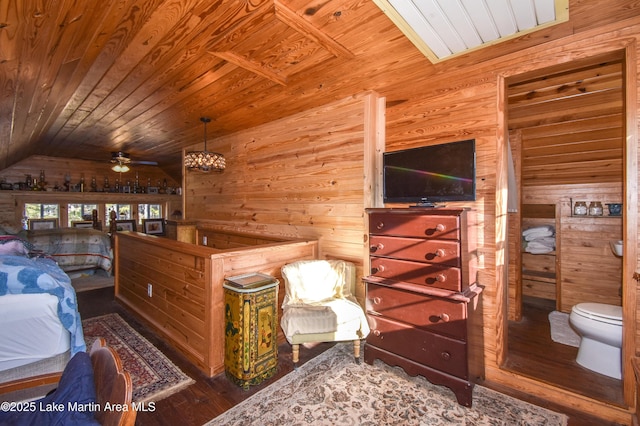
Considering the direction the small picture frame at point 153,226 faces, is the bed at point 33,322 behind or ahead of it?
ahead

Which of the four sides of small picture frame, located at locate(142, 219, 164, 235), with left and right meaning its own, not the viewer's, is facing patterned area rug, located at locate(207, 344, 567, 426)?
front

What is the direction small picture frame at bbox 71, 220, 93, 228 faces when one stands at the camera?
facing the viewer

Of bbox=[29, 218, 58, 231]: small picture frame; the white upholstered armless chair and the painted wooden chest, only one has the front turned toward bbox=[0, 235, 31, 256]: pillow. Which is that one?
the small picture frame

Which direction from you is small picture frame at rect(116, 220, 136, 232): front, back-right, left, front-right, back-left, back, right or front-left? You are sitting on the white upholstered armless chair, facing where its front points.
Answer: back-right

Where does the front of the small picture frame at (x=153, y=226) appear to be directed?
toward the camera

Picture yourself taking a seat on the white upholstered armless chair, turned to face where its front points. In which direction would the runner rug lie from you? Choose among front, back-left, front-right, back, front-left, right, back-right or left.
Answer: right

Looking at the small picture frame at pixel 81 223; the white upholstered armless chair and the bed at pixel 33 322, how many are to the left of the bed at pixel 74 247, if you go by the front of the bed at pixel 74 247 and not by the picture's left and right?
1

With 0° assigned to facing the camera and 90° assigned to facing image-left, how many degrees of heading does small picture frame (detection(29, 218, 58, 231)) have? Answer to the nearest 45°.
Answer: approximately 0°

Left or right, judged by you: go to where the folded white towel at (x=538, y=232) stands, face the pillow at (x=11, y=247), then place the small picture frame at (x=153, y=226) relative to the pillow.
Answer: right

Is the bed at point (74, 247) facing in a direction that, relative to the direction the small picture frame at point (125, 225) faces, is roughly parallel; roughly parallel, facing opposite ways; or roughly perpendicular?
roughly perpendicular

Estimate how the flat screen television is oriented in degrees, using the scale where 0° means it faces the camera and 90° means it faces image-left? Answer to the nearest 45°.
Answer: approximately 45°

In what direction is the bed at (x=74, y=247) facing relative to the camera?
to the viewer's right

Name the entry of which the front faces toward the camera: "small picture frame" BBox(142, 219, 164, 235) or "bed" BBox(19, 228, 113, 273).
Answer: the small picture frame

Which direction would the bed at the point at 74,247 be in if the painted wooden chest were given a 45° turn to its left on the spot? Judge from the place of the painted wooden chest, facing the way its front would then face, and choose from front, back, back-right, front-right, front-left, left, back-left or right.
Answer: back-left

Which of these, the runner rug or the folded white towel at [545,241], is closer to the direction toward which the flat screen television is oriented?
the runner rug

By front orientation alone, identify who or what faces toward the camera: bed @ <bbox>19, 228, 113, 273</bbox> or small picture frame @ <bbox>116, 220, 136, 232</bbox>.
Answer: the small picture frame

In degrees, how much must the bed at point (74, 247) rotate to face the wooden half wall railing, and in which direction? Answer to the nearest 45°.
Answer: approximately 90° to its right

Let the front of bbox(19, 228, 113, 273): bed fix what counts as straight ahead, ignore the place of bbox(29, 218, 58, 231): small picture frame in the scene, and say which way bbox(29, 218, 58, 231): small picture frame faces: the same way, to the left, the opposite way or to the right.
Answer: to the right
